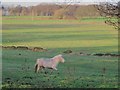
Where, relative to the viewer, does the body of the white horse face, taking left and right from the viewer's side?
facing to the right of the viewer
